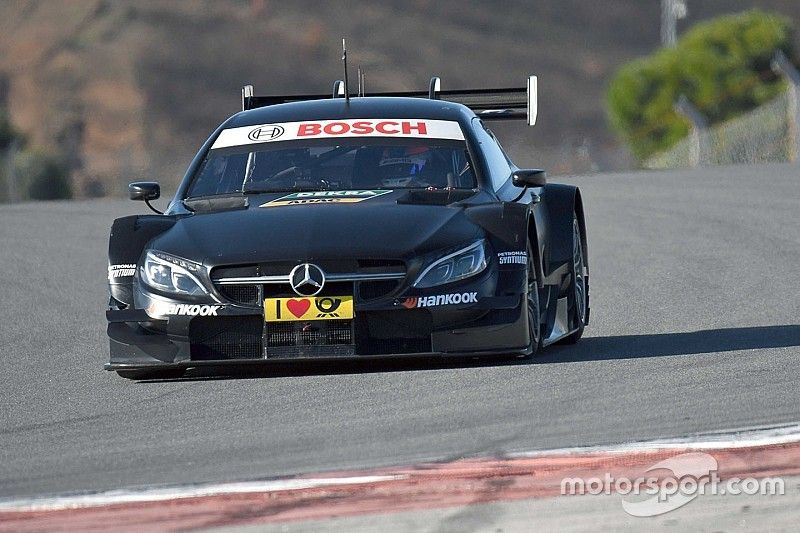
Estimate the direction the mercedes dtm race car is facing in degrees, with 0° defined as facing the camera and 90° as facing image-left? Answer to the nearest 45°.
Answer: approximately 0°
